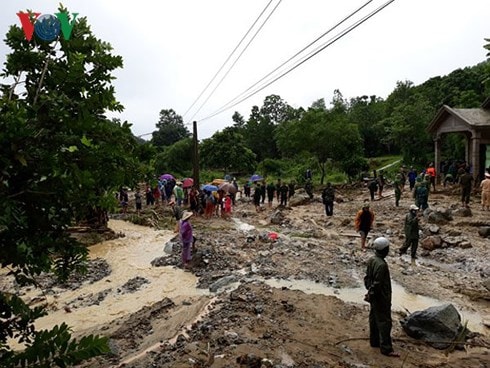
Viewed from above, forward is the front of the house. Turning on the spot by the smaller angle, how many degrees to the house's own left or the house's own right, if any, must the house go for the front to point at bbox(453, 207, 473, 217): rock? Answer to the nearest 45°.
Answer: approximately 45° to the house's own left

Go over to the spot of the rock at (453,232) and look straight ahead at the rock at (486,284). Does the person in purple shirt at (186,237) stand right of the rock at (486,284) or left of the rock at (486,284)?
right

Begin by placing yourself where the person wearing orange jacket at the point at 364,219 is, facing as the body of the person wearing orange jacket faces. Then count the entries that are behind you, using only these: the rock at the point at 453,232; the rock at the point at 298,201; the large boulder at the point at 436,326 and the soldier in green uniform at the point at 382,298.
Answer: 2

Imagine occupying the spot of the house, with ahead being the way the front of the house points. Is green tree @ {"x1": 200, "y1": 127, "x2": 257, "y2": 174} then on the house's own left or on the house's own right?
on the house's own right

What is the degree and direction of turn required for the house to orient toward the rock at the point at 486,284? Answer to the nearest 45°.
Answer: approximately 45° to its left

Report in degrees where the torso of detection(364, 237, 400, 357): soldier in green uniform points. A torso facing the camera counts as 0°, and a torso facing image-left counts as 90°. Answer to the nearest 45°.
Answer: approximately 225°

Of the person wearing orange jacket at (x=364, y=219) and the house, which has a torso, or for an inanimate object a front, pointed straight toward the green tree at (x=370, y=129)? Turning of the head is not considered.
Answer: the person wearing orange jacket
